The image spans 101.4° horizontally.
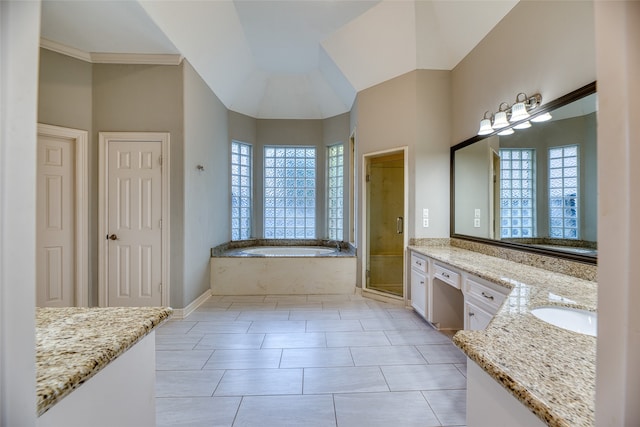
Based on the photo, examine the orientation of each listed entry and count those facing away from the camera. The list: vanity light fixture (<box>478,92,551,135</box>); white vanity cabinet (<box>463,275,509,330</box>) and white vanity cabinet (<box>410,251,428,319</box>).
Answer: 0

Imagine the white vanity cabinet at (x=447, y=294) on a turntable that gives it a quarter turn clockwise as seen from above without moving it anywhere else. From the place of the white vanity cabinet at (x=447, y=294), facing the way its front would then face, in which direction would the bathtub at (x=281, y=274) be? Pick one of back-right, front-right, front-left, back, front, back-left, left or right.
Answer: front-left

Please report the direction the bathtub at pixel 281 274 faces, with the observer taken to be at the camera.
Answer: facing the viewer

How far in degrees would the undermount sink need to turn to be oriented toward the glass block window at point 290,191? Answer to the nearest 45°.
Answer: approximately 90° to its right

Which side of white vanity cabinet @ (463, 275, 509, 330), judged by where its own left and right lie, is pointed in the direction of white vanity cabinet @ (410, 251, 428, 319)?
right

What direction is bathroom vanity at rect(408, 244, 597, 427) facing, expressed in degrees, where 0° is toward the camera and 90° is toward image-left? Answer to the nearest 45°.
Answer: approximately 45°

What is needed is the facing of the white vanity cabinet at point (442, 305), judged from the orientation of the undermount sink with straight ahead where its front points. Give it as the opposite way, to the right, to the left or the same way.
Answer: the same way

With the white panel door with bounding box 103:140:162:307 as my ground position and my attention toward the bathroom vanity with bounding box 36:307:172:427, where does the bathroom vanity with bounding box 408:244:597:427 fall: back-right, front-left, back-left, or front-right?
front-left

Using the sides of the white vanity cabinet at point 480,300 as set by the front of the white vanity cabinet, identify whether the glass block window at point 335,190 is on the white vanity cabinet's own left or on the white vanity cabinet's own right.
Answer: on the white vanity cabinet's own right

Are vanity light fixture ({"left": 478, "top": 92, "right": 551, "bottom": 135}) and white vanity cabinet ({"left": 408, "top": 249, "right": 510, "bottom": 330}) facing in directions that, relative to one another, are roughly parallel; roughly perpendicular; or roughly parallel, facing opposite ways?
roughly parallel

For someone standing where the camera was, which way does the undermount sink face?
facing the viewer and to the left of the viewer
